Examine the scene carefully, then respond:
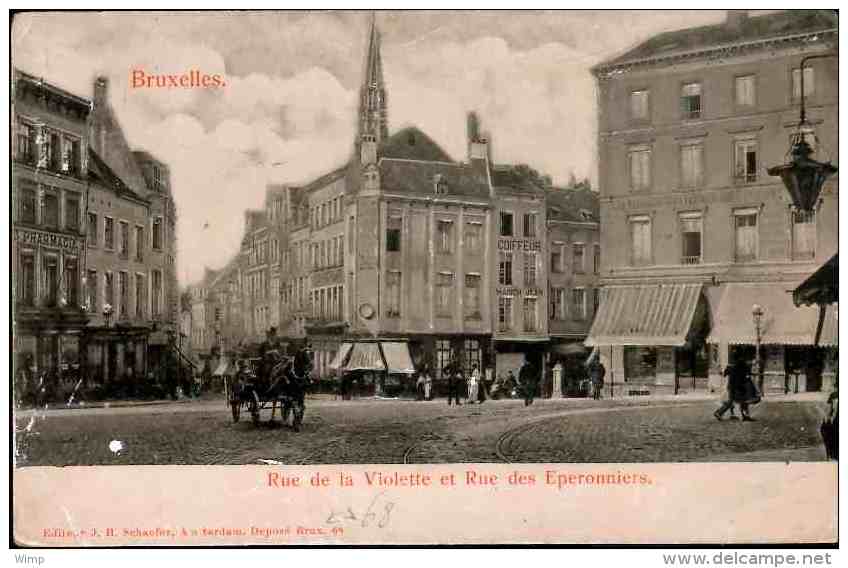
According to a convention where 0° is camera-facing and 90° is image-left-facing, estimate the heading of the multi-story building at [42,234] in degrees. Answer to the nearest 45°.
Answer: approximately 315°

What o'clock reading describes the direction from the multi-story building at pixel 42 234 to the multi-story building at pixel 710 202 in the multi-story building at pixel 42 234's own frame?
the multi-story building at pixel 710 202 is roughly at 11 o'clock from the multi-story building at pixel 42 234.

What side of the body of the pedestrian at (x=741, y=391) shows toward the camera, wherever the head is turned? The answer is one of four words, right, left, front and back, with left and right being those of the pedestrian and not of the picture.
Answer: right

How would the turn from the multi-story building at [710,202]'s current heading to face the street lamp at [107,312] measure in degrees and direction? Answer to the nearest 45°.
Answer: approximately 45° to its right
